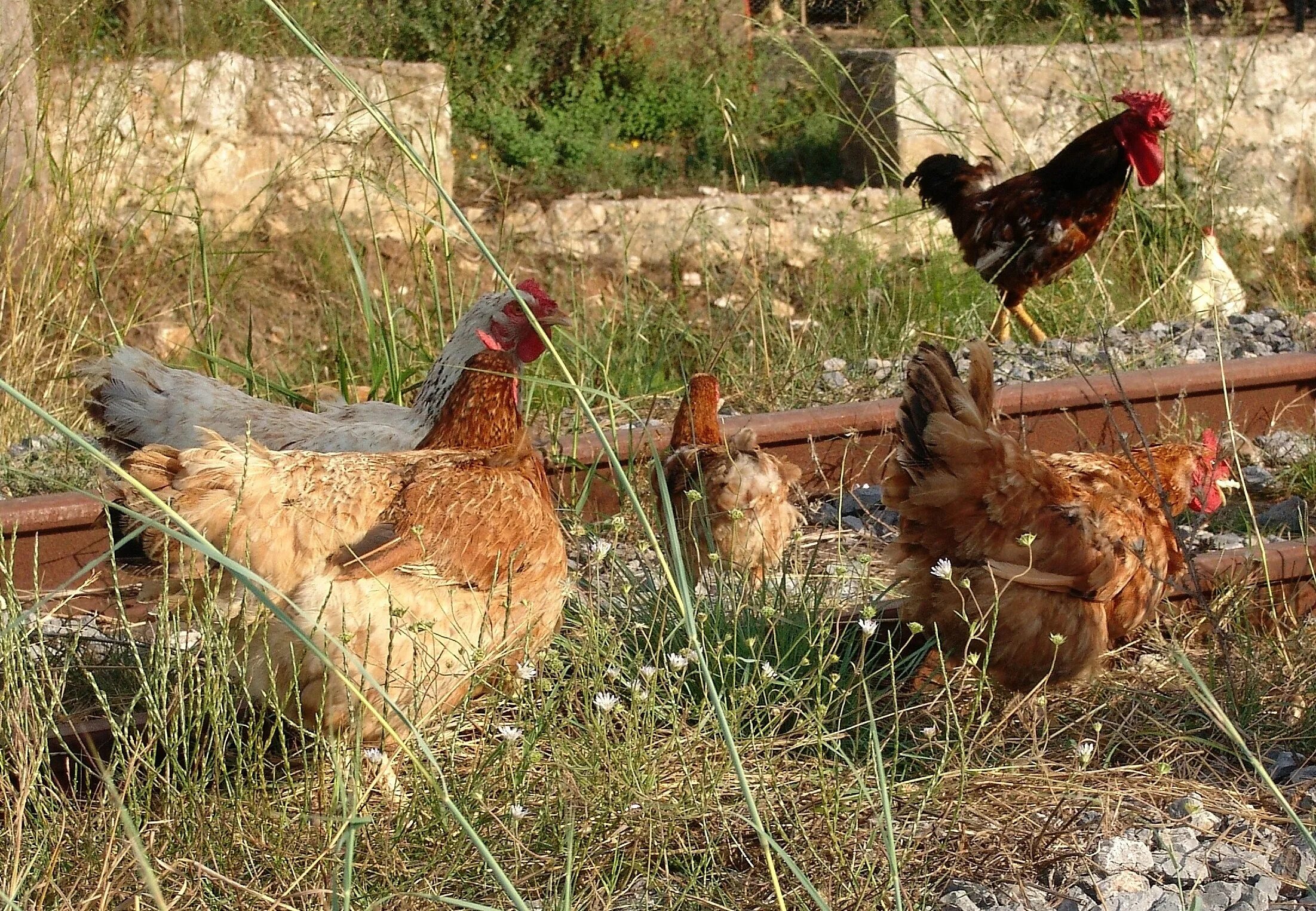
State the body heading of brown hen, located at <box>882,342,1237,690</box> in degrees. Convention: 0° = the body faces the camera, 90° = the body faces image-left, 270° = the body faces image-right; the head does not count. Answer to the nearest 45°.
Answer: approximately 270°

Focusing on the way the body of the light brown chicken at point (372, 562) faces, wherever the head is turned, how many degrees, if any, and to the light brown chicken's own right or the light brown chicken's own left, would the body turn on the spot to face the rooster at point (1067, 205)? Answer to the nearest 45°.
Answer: approximately 45° to the light brown chicken's own left

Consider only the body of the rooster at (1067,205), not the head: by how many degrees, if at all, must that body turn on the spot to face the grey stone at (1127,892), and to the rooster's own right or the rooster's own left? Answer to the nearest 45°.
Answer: approximately 90° to the rooster's own right

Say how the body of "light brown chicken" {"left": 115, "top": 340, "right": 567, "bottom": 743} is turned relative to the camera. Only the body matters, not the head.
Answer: to the viewer's right

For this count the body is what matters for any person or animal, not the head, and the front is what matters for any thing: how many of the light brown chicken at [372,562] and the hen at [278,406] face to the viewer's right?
2

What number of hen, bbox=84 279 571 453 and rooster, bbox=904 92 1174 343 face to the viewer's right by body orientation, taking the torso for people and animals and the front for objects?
2

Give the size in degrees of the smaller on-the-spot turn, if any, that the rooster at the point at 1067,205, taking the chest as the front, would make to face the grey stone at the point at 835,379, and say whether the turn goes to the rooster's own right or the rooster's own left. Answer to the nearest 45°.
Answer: approximately 135° to the rooster's own right

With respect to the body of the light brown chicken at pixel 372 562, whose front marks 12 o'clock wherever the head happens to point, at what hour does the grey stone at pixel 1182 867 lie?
The grey stone is roughly at 1 o'clock from the light brown chicken.

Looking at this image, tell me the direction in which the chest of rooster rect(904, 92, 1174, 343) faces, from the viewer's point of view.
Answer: to the viewer's right

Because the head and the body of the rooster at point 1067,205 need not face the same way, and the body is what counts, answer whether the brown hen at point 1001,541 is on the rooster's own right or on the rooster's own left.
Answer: on the rooster's own right
